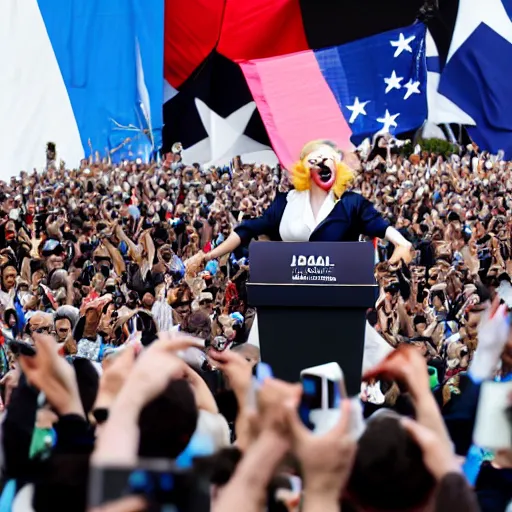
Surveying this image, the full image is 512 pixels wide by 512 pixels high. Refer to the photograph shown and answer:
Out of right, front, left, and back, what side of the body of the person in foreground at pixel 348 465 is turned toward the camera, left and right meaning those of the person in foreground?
back

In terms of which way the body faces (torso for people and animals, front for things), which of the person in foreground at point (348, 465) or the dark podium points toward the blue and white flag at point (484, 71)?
the person in foreground

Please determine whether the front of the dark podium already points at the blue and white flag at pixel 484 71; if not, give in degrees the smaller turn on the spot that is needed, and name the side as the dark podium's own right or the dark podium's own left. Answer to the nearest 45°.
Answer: approximately 180°

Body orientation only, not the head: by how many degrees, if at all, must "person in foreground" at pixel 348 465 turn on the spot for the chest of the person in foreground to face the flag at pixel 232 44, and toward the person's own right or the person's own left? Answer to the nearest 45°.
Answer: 0° — they already face it

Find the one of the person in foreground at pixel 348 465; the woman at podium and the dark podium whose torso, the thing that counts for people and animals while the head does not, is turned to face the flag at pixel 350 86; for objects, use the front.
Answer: the person in foreground

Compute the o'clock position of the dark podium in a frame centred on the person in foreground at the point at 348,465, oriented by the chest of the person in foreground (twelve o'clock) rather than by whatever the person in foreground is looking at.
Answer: The dark podium is roughly at 12 o'clock from the person in foreground.

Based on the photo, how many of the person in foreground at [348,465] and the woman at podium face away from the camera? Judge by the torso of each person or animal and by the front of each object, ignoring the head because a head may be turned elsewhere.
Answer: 1

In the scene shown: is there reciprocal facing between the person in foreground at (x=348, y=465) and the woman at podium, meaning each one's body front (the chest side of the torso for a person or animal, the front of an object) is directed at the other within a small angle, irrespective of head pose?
yes

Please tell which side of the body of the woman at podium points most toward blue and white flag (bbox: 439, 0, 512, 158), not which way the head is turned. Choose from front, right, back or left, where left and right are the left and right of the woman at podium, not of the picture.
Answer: back

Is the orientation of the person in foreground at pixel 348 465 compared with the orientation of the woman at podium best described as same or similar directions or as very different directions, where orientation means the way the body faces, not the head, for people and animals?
very different directions

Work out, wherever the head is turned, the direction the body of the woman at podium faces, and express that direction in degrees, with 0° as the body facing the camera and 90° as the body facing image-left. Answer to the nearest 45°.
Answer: approximately 0°

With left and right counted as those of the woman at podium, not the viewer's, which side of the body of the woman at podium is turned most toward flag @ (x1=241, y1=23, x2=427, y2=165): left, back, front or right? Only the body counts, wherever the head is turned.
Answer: back

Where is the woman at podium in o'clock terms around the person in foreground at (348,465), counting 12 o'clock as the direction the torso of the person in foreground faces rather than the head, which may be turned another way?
The woman at podium is roughly at 12 o'clock from the person in foreground.

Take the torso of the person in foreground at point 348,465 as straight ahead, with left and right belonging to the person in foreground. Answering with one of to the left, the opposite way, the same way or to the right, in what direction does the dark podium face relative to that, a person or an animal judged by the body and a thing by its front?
the opposite way

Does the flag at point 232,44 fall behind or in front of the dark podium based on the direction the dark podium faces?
behind

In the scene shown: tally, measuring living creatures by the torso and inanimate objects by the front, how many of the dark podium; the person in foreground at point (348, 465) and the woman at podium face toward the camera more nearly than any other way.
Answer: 2
